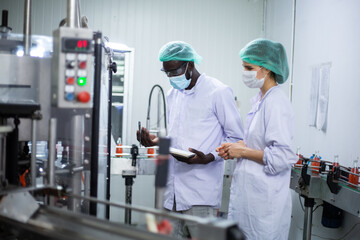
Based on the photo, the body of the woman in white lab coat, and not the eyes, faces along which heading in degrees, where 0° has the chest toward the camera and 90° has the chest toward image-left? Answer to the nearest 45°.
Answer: approximately 90°

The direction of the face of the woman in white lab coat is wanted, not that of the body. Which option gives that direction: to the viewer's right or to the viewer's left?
to the viewer's left

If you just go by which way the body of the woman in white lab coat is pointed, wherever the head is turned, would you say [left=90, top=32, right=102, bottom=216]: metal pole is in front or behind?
in front

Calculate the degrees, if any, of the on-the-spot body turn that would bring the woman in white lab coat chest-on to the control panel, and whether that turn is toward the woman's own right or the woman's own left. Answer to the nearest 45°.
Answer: approximately 45° to the woman's own left

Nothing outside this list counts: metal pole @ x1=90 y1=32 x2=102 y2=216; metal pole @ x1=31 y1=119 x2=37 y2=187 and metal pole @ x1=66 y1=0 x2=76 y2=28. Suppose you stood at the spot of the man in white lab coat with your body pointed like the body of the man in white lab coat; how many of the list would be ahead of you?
3

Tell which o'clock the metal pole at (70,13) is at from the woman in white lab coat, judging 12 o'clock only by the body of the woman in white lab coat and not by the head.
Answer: The metal pole is roughly at 11 o'clock from the woman in white lab coat.

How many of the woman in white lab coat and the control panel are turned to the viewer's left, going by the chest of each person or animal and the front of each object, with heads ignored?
1

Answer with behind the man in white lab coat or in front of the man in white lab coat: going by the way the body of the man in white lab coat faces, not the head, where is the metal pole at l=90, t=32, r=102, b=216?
in front
